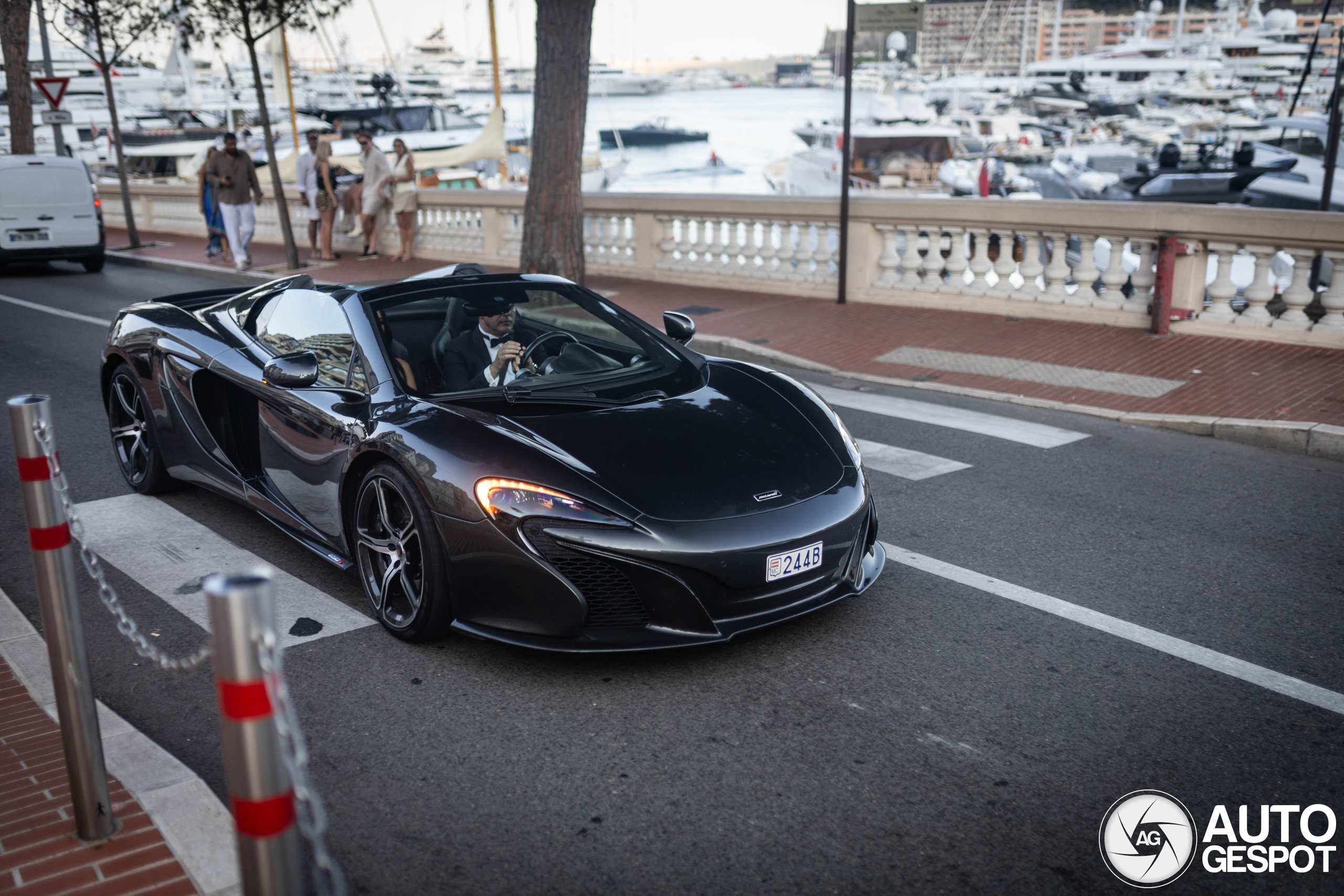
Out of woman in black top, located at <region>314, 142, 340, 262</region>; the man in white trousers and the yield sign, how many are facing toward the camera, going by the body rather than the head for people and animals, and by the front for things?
2

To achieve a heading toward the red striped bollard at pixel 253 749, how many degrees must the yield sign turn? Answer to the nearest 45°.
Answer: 0° — it already faces it

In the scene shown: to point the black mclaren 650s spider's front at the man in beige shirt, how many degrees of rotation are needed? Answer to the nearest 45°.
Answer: approximately 135° to its left

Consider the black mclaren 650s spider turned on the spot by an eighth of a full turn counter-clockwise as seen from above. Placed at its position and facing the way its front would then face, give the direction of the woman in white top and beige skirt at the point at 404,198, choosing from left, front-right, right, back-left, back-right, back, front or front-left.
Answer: left

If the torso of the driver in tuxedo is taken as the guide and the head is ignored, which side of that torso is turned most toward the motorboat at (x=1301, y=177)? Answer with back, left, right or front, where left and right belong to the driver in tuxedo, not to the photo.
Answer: left

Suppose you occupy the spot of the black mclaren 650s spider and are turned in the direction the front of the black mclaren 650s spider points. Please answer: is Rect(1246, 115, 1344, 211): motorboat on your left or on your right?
on your left

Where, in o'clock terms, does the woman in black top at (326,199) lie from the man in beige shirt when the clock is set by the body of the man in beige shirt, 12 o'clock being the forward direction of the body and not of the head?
The woman in black top is roughly at 3 o'clock from the man in beige shirt.

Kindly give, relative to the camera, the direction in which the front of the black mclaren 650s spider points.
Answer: facing the viewer and to the right of the viewer

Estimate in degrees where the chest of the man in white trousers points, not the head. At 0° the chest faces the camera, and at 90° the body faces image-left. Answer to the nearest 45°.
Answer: approximately 0°

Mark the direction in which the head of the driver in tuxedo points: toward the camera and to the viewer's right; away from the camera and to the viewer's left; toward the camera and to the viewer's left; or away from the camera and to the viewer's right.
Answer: toward the camera and to the viewer's right

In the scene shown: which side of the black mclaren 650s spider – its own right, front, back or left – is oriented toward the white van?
back

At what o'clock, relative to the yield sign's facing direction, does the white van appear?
The white van is roughly at 12 o'clock from the yield sign.

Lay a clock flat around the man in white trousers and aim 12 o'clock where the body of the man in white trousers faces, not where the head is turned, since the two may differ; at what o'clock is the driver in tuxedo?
The driver in tuxedo is roughly at 12 o'clock from the man in white trousers.

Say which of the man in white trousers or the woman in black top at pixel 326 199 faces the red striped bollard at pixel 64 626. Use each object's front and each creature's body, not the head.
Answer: the man in white trousers
